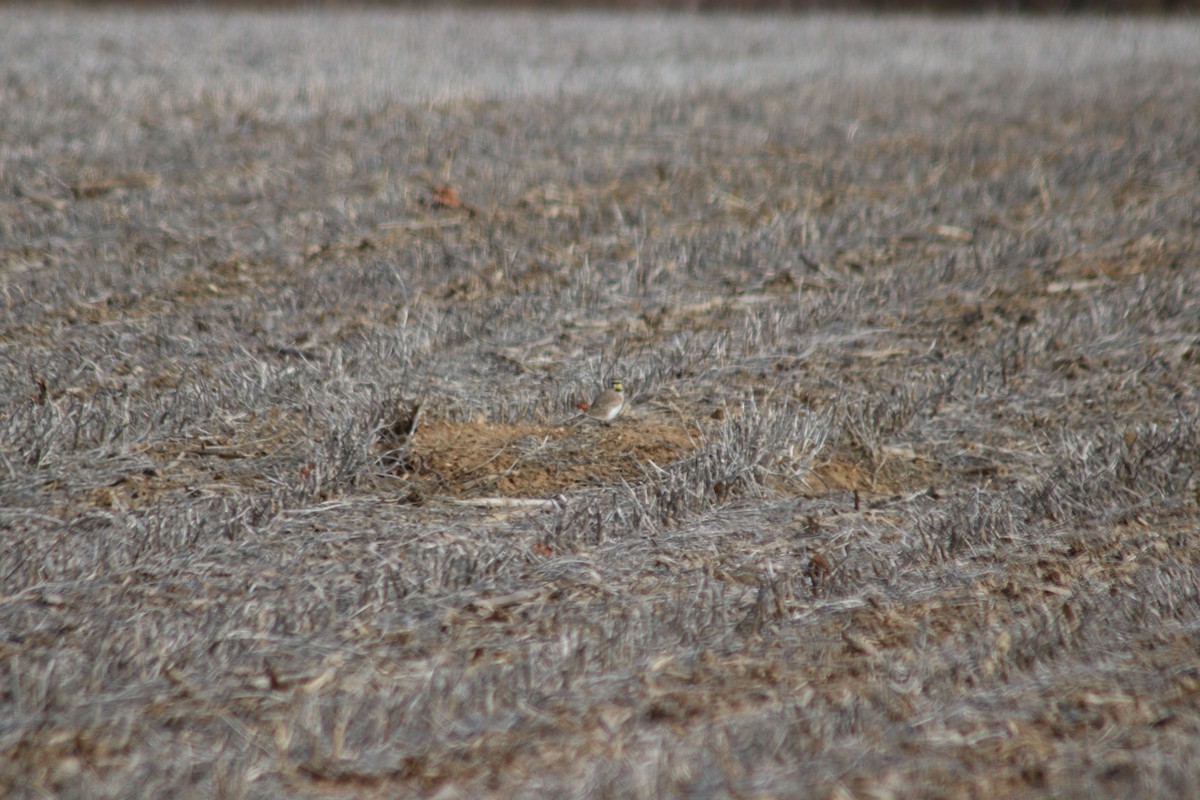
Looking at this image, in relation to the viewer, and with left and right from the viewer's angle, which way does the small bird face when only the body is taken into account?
facing the viewer and to the right of the viewer
